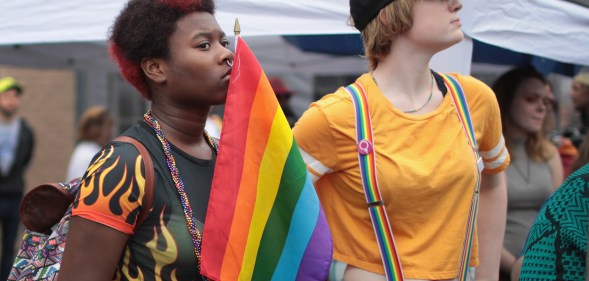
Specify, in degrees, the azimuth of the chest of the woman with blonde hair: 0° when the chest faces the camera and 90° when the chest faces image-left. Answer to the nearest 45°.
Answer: approximately 315°

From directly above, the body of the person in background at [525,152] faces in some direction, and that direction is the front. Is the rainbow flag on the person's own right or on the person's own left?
on the person's own right

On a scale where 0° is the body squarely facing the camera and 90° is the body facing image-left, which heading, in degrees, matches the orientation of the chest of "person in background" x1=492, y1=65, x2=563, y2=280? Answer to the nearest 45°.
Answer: approximately 315°

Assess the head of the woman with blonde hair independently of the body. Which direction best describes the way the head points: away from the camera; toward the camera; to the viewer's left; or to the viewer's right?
to the viewer's right

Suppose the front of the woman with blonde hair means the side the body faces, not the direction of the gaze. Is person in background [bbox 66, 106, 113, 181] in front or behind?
behind

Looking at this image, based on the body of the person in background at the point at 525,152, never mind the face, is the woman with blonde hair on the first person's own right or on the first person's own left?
on the first person's own right

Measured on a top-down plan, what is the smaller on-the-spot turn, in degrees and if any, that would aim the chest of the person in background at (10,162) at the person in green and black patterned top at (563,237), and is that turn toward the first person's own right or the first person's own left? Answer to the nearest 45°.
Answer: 0° — they already face them
